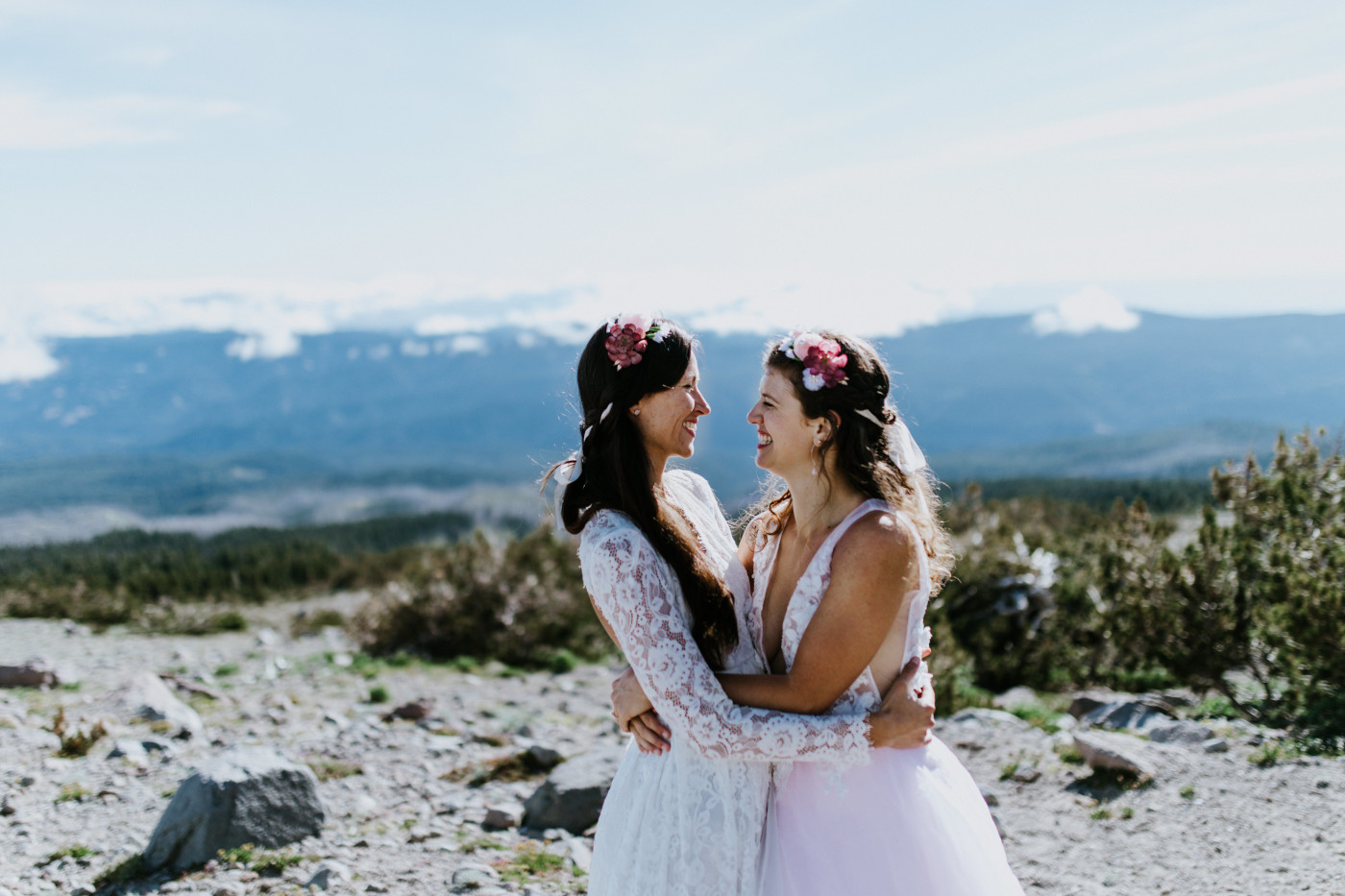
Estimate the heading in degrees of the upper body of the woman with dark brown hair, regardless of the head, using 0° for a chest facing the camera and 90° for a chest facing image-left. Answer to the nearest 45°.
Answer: approximately 270°

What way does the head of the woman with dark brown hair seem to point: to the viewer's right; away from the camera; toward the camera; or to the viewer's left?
to the viewer's right

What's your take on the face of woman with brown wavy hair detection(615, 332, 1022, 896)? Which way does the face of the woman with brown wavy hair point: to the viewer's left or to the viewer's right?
to the viewer's left
